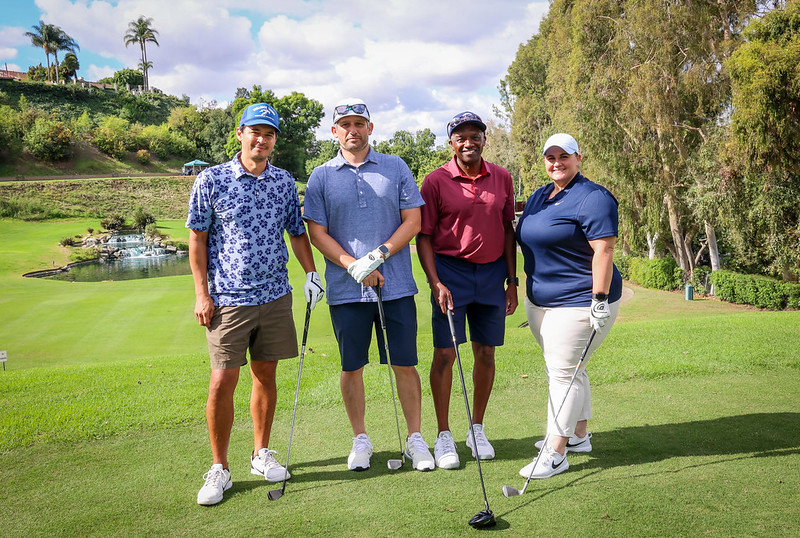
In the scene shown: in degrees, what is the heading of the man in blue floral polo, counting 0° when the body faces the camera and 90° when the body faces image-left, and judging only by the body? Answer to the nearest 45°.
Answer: approximately 0°

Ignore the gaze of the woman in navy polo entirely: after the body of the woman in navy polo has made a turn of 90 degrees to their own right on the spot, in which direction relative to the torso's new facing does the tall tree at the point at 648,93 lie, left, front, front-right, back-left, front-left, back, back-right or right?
front-right

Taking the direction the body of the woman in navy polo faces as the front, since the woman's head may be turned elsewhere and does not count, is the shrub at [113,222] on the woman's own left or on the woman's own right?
on the woman's own right

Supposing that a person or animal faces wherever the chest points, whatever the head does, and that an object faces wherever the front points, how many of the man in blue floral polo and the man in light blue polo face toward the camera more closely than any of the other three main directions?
2

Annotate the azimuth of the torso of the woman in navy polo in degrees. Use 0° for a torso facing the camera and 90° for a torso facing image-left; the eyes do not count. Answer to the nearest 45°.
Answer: approximately 45°

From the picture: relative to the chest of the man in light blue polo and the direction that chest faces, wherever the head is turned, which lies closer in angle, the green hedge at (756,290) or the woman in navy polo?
the woman in navy polo

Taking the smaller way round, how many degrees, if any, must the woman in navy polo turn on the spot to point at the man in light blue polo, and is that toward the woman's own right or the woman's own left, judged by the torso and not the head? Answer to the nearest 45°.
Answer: approximately 45° to the woman's own right

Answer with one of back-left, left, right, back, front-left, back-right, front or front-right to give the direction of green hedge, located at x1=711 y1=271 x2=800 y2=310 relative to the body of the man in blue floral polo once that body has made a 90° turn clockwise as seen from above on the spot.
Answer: back-right
